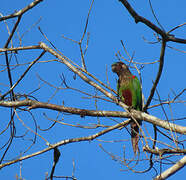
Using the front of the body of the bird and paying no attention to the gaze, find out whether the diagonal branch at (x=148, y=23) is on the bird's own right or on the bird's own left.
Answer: on the bird's own left

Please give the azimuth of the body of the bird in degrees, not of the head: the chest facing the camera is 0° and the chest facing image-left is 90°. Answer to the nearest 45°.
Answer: approximately 45°
